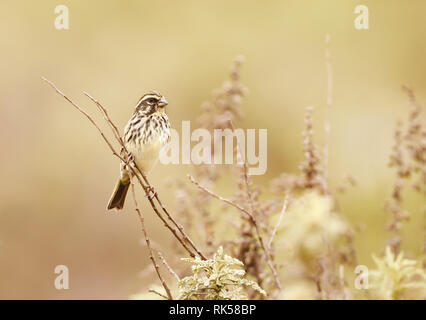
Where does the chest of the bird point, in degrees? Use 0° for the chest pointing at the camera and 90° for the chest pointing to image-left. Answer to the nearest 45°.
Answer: approximately 315°
